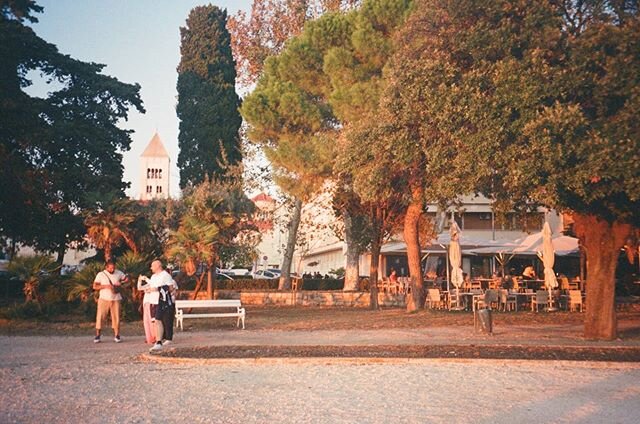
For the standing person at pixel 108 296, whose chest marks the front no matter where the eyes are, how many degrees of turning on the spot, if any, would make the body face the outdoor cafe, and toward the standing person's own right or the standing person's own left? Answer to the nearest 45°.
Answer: approximately 135° to the standing person's own left

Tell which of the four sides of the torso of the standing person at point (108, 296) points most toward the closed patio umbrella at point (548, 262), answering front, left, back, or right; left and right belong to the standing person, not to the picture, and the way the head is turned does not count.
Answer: left

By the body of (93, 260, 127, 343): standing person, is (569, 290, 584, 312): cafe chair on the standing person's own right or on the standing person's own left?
on the standing person's own left

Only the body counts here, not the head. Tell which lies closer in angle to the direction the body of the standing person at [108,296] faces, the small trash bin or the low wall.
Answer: the small trash bin

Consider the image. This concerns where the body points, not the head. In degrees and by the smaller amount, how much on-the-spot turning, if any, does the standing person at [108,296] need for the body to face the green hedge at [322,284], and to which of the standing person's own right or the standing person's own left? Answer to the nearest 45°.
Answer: approximately 135° to the standing person's own left

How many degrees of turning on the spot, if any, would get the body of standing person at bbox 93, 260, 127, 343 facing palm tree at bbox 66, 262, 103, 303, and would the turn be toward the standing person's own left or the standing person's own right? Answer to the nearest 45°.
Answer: approximately 180°

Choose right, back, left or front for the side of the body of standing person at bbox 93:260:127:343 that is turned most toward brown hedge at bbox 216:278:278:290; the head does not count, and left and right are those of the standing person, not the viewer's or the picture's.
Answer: back

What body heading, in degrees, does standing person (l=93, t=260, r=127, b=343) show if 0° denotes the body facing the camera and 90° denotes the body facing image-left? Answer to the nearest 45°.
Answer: approximately 0°

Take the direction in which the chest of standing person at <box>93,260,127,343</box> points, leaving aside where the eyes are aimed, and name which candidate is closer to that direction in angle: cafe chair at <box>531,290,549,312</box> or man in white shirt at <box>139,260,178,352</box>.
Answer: the man in white shirt

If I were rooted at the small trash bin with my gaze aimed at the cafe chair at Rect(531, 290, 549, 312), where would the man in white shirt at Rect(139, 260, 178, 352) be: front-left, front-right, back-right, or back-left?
back-left

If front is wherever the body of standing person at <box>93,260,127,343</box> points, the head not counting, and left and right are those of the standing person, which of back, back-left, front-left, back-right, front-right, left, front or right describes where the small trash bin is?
left

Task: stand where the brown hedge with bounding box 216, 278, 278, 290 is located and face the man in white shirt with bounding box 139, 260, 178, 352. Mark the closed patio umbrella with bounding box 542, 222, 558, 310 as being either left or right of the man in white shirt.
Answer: left

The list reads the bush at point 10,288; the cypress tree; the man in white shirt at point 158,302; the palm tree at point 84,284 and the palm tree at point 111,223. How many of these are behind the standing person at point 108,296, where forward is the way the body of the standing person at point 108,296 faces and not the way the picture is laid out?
4

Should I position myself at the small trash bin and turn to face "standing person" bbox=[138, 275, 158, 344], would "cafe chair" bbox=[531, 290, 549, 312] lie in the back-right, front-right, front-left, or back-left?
back-right

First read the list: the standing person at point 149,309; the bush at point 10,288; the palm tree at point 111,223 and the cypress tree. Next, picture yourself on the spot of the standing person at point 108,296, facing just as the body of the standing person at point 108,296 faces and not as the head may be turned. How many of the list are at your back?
3

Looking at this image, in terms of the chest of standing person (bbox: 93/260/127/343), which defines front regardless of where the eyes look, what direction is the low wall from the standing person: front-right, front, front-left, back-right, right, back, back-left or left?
back-left

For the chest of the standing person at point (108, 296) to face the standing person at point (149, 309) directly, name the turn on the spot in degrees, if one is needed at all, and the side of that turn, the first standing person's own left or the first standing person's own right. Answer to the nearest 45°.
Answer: approximately 45° to the first standing person's own left
